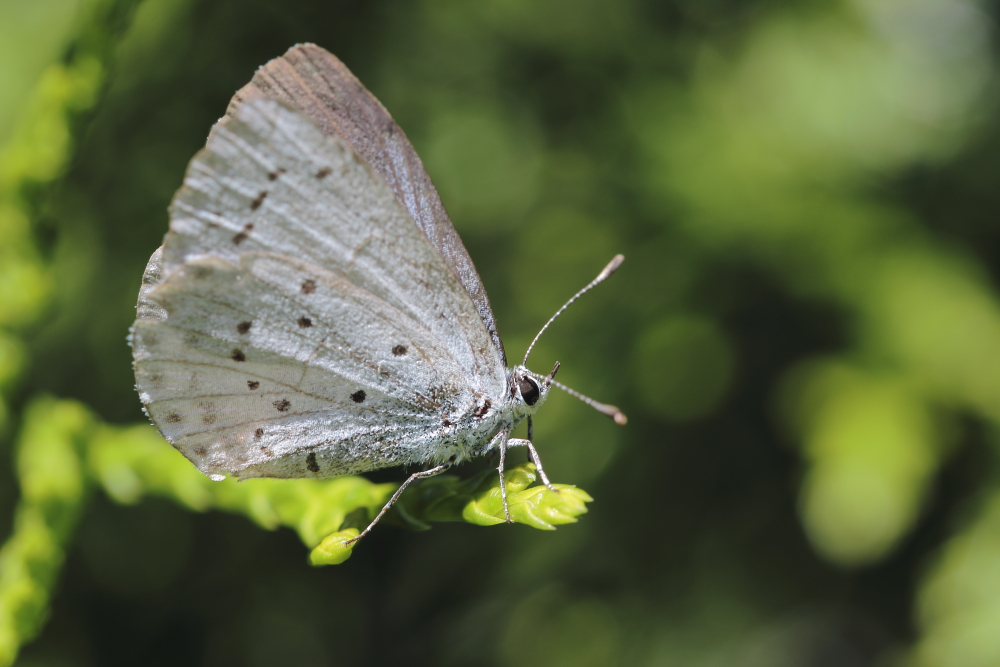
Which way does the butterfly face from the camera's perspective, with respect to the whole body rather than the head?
to the viewer's right
